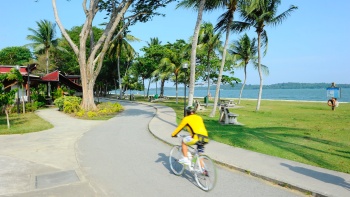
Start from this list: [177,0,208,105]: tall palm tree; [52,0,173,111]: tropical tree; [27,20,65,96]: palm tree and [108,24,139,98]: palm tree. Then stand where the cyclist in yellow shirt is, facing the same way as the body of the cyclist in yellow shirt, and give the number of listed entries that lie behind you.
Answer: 0

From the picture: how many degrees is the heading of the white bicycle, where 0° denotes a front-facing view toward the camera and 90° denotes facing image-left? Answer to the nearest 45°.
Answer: approximately 135°

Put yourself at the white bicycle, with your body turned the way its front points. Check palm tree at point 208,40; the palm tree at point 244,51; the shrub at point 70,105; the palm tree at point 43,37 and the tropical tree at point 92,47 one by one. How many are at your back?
0

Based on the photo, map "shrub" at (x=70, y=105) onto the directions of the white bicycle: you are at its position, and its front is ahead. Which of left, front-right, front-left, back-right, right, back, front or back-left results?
front

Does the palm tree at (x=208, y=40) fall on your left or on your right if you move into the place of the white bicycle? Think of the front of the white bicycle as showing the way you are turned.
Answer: on your right

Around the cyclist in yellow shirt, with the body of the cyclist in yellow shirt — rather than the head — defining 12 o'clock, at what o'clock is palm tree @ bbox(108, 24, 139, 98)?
The palm tree is roughly at 1 o'clock from the cyclist in yellow shirt.

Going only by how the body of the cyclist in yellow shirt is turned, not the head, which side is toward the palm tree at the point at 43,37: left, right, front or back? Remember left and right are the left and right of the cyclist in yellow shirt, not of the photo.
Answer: front

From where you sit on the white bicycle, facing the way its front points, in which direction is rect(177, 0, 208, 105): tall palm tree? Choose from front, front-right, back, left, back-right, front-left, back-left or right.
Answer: front-right

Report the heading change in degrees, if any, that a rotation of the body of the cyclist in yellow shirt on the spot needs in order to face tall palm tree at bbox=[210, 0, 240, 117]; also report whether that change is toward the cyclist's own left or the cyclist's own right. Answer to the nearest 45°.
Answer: approximately 45° to the cyclist's own right

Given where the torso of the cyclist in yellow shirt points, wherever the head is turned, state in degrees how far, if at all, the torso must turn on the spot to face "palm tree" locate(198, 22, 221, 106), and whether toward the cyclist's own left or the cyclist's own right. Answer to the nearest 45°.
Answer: approximately 45° to the cyclist's own right

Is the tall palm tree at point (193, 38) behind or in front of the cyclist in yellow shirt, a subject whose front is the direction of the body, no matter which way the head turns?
in front

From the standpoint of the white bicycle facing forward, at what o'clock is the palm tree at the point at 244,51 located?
The palm tree is roughly at 2 o'clock from the white bicycle.

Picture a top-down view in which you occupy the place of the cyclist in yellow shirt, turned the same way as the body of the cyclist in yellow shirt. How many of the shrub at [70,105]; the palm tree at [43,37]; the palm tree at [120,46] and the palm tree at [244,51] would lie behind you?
0

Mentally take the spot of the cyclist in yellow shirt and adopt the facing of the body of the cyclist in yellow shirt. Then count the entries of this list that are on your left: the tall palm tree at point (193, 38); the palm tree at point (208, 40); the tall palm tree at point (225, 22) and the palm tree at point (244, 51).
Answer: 0

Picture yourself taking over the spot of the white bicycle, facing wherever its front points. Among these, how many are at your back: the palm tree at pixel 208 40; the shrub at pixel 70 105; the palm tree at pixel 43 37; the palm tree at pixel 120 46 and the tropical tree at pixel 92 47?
0

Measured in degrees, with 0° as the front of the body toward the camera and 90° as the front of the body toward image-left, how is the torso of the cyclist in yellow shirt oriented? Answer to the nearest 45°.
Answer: approximately 135°

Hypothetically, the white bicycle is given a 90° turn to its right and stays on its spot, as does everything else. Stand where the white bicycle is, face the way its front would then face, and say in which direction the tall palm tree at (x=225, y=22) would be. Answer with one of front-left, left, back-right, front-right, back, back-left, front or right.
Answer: front-left

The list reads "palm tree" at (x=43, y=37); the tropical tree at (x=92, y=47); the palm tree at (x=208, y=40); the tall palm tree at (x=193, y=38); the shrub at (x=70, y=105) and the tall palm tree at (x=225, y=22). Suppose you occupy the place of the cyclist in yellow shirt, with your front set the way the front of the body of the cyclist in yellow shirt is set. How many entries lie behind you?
0
